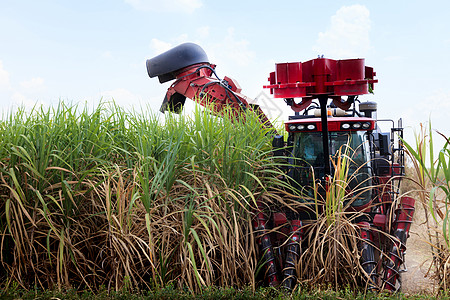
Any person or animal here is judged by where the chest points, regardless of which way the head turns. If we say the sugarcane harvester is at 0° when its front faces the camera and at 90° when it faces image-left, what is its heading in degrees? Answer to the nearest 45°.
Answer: approximately 0°
